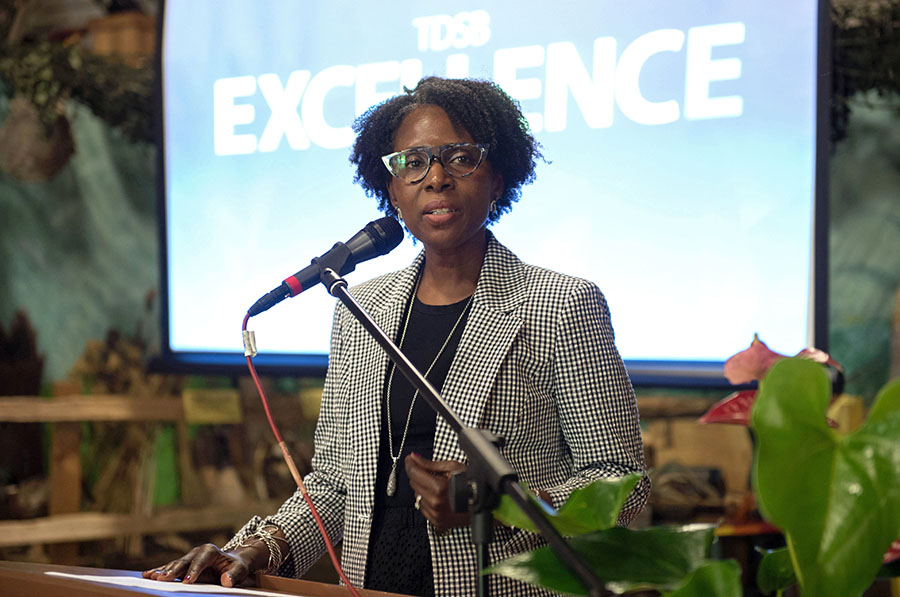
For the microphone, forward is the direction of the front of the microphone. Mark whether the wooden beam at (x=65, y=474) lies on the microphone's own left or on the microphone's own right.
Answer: on the microphone's own left

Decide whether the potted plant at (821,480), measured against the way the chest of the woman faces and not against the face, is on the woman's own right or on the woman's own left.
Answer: on the woman's own left

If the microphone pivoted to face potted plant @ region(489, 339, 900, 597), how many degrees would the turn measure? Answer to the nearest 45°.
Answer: approximately 90° to its right

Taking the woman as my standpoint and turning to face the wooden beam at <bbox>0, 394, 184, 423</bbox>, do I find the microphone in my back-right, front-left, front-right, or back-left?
back-left

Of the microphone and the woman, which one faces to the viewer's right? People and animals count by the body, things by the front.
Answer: the microphone

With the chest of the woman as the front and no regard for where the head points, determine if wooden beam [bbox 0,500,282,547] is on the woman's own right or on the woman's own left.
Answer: on the woman's own right

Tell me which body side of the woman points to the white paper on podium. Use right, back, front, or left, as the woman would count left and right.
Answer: front

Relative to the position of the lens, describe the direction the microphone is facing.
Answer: facing to the right of the viewer

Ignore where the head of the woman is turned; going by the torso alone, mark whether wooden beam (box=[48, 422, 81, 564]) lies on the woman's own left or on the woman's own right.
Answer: on the woman's own right

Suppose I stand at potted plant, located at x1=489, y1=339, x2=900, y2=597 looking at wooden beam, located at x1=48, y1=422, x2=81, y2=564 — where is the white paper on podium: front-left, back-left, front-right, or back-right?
front-left

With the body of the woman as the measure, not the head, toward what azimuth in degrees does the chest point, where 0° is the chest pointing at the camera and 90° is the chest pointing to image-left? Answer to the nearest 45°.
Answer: approximately 45°

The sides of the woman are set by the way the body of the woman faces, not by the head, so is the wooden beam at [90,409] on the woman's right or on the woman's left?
on the woman's right
